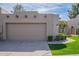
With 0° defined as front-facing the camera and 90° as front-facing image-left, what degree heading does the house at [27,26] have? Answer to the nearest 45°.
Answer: approximately 0°

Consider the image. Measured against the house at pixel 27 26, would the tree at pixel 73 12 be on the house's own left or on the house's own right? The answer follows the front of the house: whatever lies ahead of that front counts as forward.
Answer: on the house's own left

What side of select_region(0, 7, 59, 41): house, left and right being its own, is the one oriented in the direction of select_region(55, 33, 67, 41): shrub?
left
